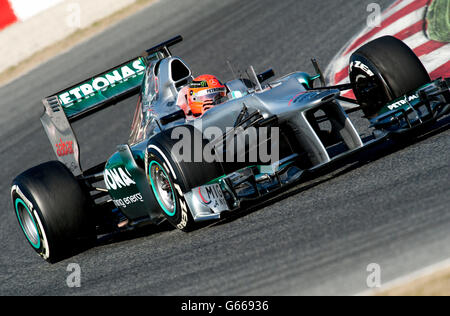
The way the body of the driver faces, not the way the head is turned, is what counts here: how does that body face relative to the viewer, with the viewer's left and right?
facing the viewer and to the right of the viewer

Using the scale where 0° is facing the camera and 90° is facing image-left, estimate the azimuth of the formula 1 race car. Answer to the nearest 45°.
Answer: approximately 315°

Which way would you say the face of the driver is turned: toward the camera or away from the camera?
toward the camera
